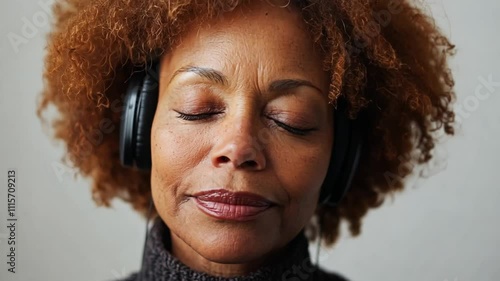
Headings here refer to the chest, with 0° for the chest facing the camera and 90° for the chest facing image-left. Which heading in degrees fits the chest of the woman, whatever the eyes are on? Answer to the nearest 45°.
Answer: approximately 0°
